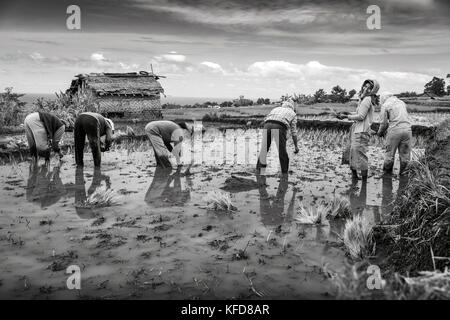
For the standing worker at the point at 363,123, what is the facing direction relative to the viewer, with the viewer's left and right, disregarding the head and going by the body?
facing to the left of the viewer

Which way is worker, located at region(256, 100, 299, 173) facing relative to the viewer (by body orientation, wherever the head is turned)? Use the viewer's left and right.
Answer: facing away from the viewer and to the right of the viewer

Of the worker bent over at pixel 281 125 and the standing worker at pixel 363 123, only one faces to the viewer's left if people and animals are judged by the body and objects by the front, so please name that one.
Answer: the standing worker at pixel 363 123

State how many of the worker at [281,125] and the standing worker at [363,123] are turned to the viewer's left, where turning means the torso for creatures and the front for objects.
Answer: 1

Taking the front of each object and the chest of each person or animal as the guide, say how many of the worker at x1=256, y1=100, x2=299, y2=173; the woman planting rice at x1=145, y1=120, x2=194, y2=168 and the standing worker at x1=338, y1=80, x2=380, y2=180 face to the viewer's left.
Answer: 1

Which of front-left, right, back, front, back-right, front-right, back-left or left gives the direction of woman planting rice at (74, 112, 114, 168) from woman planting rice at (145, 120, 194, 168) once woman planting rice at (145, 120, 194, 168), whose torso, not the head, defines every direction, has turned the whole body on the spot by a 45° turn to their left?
back-left

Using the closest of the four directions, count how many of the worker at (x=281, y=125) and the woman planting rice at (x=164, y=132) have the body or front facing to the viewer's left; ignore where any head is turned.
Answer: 0

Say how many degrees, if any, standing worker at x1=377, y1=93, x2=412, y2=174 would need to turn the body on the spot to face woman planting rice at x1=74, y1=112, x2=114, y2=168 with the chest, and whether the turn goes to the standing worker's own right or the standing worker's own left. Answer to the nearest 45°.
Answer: approximately 45° to the standing worker's own left

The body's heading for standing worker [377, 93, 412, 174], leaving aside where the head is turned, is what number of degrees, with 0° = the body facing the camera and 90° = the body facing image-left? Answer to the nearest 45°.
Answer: approximately 135°

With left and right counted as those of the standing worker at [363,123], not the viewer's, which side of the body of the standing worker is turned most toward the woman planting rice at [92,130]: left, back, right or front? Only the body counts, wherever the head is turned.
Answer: front

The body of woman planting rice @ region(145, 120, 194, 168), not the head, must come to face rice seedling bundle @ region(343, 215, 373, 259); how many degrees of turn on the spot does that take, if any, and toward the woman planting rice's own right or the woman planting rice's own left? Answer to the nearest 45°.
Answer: approximately 90° to the woman planting rice's own right

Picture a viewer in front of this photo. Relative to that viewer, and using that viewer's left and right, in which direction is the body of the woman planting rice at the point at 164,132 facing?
facing to the right of the viewer
